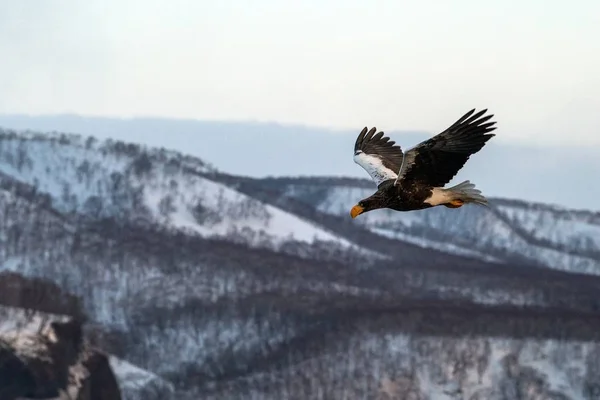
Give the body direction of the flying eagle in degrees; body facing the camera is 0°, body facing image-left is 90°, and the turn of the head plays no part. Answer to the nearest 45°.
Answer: approximately 90°
